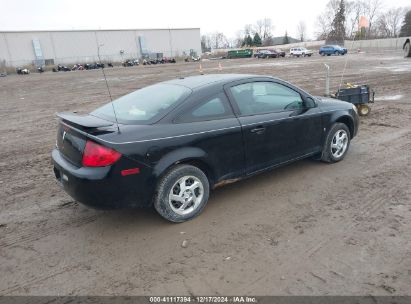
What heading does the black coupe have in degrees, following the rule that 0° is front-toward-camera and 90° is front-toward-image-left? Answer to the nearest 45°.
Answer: approximately 225°
